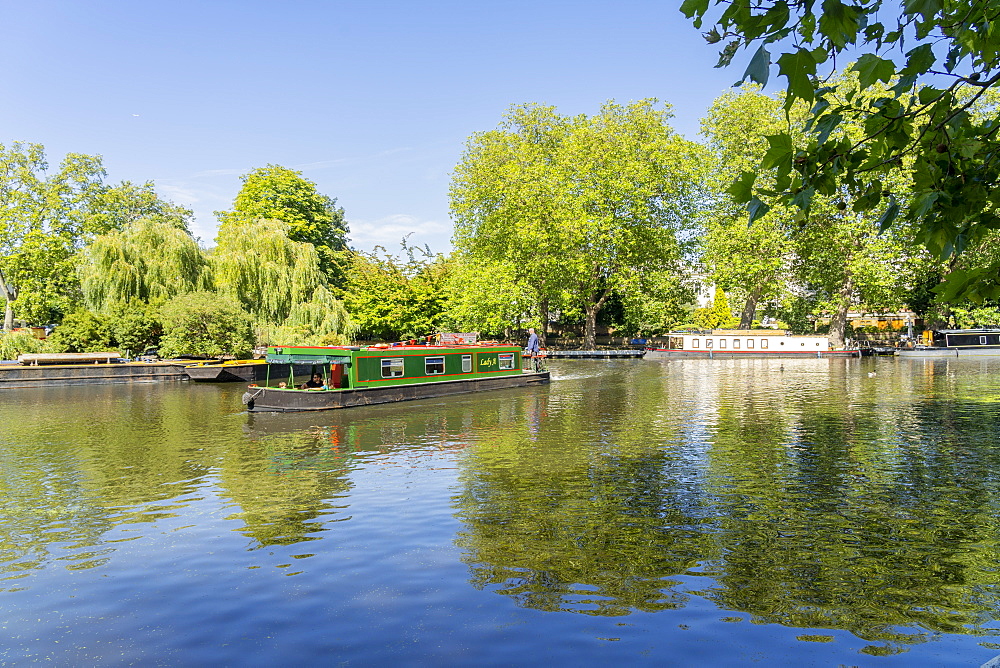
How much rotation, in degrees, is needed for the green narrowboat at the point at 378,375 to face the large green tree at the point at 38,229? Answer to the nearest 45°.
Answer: approximately 90° to its right

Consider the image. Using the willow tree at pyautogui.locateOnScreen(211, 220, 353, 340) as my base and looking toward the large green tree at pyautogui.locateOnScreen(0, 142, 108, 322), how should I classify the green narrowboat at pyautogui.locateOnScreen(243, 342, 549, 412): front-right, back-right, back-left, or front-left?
back-left

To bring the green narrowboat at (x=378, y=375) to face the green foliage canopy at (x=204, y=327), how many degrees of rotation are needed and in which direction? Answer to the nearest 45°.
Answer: approximately 90° to its right

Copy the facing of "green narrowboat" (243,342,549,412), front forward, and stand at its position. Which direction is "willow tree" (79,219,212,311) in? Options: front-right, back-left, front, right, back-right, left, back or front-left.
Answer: right

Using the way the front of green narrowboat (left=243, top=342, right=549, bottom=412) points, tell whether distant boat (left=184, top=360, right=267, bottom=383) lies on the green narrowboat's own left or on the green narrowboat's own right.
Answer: on the green narrowboat's own right

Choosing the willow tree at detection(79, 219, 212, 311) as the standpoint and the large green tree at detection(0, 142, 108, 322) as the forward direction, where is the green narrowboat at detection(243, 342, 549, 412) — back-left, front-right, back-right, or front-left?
back-left

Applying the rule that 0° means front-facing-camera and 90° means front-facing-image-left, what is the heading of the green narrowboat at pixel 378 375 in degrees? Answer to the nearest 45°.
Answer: approximately 45°
